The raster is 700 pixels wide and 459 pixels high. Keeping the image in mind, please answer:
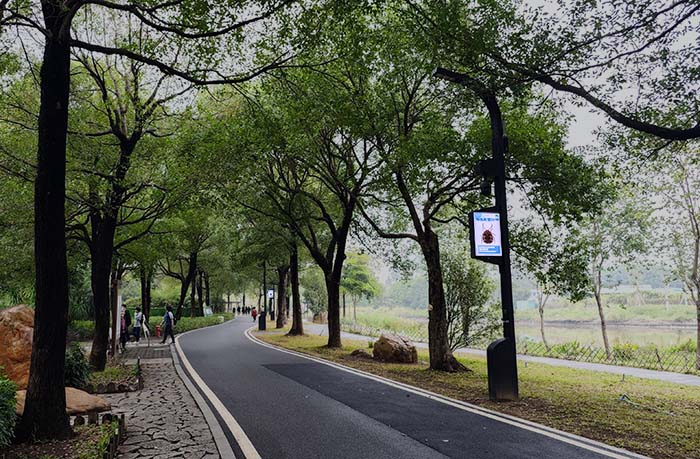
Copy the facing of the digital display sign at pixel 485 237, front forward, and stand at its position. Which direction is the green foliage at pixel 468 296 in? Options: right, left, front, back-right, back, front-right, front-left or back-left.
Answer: back

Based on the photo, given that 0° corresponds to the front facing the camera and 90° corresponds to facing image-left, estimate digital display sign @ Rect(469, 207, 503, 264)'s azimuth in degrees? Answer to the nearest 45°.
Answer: approximately 0°

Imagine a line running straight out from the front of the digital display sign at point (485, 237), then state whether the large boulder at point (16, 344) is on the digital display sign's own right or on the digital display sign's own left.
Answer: on the digital display sign's own right

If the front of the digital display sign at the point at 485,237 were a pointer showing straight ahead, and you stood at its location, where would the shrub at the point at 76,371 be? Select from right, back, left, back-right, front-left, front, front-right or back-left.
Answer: right

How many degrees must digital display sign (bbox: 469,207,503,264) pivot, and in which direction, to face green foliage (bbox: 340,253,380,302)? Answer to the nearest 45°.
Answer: approximately 180°

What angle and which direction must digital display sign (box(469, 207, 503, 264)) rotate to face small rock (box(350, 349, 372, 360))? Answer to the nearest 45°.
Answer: approximately 135° to its right

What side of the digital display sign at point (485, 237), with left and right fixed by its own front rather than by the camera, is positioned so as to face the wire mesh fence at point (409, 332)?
back

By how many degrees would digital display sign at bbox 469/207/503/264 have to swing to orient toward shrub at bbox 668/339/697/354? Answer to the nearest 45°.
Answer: approximately 135° to its left

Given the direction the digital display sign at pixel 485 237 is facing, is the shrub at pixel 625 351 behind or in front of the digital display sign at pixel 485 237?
behind

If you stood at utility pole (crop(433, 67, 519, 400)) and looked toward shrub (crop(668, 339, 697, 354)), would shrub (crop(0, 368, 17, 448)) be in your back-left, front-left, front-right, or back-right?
back-left

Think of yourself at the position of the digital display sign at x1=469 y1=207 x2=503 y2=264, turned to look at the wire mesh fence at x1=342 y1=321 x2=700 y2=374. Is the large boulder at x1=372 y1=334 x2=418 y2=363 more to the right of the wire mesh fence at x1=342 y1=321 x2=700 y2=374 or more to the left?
left

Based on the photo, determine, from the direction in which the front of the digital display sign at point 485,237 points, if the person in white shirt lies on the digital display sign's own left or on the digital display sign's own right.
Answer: on the digital display sign's own right

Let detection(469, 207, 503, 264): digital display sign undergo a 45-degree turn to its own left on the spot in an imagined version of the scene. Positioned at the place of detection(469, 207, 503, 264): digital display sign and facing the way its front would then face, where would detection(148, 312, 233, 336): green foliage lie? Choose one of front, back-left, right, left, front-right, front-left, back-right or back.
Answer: back
